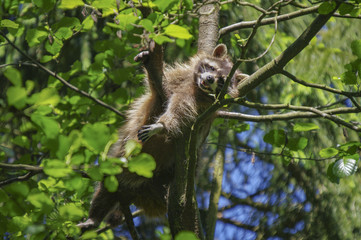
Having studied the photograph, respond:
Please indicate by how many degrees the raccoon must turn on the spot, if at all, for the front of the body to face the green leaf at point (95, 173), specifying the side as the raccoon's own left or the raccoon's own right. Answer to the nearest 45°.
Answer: approximately 45° to the raccoon's own right

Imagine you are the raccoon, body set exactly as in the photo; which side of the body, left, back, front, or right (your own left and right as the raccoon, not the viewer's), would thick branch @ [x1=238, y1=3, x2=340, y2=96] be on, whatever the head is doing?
front

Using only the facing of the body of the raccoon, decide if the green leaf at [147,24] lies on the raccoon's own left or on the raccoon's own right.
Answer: on the raccoon's own right

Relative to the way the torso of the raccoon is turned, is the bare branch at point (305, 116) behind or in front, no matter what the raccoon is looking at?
in front

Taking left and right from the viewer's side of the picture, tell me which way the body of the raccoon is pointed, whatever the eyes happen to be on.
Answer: facing the viewer and to the right of the viewer
